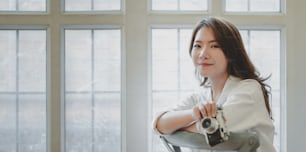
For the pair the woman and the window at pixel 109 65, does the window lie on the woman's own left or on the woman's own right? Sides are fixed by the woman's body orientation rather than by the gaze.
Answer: on the woman's own right

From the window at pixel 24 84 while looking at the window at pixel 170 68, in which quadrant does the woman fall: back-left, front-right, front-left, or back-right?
front-right

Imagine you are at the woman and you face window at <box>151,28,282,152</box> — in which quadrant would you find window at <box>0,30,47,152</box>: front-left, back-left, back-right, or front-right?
front-left

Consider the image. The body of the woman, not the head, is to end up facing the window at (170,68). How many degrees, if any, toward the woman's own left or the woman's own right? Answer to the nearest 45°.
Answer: approximately 135° to the woman's own right

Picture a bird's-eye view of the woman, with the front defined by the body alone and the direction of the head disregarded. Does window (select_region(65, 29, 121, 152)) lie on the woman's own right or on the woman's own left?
on the woman's own right

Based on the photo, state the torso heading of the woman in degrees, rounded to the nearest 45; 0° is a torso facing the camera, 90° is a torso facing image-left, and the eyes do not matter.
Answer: approximately 45°

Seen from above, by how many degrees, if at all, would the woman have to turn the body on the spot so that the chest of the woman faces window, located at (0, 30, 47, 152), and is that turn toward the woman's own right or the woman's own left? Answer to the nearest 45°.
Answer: approximately 90° to the woman's own right
